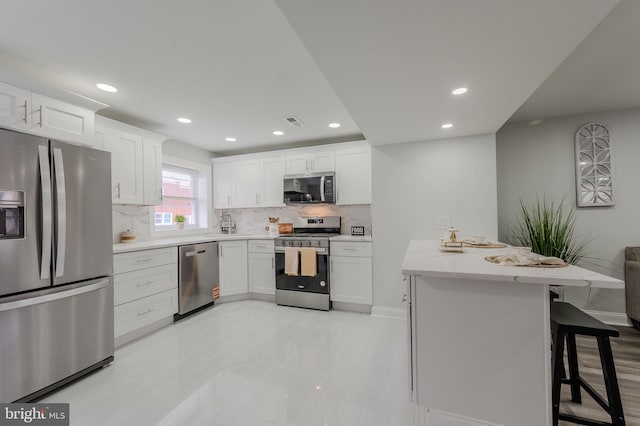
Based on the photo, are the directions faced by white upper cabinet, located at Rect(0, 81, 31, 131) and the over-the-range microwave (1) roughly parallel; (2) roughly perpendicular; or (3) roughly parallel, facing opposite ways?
roughly perpendicular

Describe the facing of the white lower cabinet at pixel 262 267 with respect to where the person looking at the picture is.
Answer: facing the viewer

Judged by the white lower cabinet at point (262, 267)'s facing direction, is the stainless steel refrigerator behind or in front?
in front

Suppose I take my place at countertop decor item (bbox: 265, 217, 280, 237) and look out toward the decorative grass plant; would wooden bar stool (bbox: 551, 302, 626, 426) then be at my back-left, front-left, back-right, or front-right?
front-right

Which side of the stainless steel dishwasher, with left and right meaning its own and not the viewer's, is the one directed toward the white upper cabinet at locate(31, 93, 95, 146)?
right

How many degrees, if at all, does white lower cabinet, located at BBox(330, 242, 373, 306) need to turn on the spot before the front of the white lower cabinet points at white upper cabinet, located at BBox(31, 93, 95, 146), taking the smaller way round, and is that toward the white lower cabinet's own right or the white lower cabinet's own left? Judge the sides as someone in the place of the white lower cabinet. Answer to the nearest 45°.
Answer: approximately 45° to the white lower cabinet's own right

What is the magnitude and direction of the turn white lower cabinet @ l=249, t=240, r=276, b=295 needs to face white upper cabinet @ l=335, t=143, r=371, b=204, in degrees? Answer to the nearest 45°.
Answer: approximately 90° to its left

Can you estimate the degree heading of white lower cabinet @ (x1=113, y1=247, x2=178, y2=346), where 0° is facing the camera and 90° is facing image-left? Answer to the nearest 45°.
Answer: approximately 315°

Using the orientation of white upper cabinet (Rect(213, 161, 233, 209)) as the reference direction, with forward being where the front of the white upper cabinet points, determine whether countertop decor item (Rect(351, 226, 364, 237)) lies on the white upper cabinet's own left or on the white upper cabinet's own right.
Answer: on the white upper cabinet's own left

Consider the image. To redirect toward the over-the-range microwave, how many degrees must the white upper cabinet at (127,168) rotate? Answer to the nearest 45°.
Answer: approximately 45° to its left

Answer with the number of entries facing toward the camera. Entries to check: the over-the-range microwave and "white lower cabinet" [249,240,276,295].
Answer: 2

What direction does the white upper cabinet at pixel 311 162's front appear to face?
toward the camera
